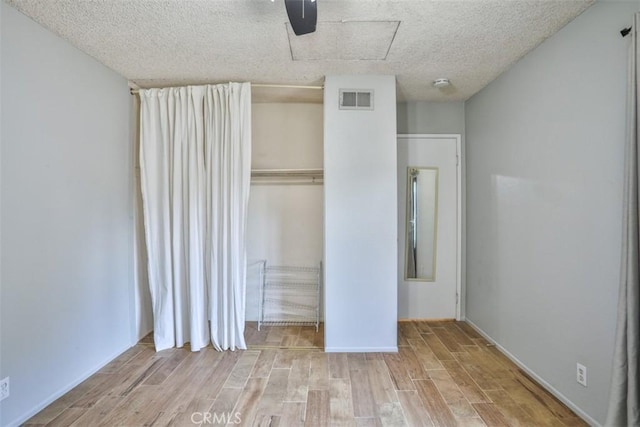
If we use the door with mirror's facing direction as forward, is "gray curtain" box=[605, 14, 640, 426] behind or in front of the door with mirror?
in front

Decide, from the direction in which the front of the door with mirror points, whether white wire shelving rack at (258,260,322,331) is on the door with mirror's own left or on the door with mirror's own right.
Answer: on the door with mirror's own right

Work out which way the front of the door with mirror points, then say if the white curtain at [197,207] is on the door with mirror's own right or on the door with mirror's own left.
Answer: on the door with mirror's own right

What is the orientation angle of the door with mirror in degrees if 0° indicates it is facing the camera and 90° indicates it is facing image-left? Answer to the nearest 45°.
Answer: approximately 0°
